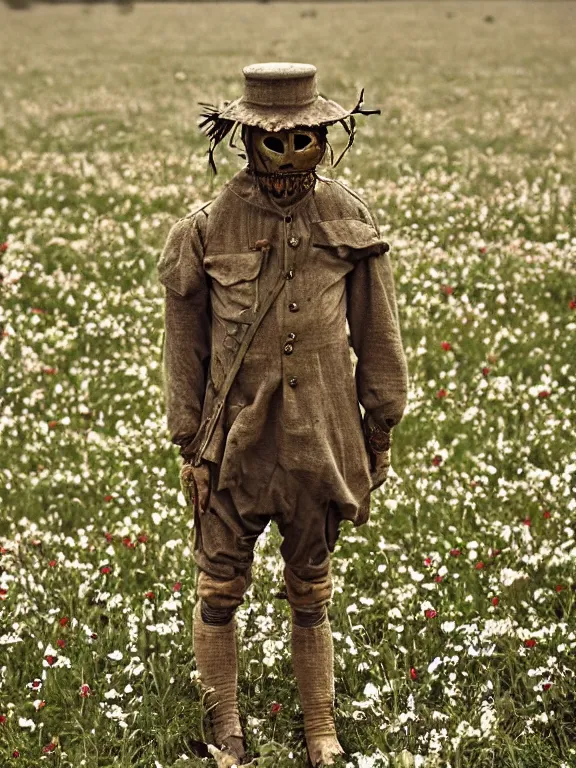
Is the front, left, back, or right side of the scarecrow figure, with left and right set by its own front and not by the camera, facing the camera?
front
